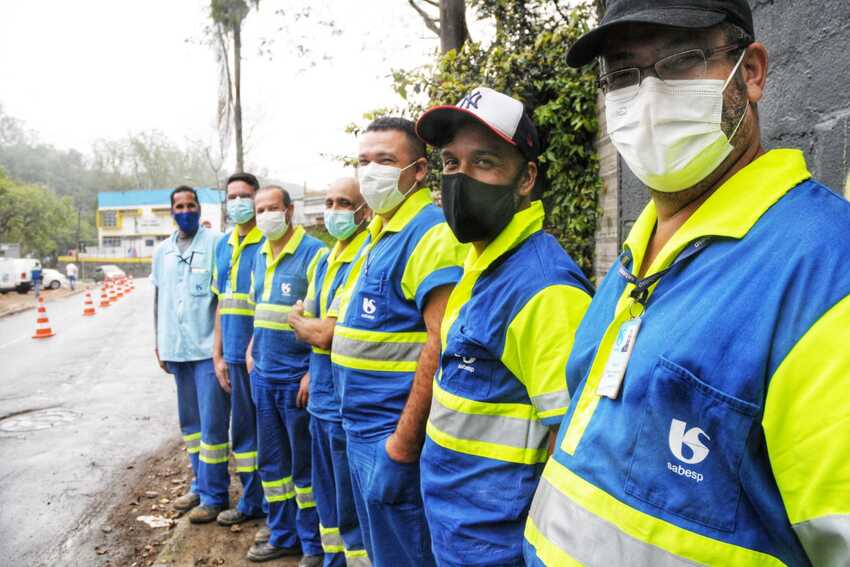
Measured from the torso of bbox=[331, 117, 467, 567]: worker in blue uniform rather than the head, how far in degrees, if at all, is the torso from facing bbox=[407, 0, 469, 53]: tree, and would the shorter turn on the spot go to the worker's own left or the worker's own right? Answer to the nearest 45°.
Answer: approximately 135° to the worker's own right

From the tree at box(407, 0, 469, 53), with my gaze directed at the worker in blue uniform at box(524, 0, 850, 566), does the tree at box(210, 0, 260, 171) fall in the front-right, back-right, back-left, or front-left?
back-right

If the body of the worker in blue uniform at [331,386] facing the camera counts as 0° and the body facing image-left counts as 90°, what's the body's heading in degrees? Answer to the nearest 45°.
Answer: approximately 45°

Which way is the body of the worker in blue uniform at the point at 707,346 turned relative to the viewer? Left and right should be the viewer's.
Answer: facing the viewer and to the left of the viewer

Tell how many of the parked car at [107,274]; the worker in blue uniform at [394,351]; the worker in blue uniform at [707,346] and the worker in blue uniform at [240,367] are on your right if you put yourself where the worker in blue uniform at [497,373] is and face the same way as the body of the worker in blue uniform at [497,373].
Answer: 3

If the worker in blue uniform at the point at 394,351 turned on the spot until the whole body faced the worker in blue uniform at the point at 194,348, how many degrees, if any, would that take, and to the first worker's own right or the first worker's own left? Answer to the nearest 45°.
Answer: approximately 90° to the first worker's own right

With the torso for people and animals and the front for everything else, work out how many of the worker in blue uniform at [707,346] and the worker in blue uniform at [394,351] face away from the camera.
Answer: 0

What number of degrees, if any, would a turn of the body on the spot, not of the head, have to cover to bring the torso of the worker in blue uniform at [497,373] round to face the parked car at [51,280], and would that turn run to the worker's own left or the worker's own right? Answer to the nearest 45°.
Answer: approximately 90° to the worker's own right

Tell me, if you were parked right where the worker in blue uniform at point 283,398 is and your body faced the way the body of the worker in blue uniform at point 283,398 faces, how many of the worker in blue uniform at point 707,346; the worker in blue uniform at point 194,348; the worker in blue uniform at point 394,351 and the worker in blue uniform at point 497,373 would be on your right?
1

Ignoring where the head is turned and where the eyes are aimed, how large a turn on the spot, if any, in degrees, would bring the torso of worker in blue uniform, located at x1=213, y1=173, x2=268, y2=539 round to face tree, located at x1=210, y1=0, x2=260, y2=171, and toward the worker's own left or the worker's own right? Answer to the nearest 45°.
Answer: approximately 135° to the worker's own right

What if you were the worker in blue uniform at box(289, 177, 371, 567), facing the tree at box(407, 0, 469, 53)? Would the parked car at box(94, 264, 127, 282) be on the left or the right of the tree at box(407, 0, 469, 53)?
left

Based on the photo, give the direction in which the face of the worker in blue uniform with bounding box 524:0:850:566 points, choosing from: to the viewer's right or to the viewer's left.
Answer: to the viewer's left

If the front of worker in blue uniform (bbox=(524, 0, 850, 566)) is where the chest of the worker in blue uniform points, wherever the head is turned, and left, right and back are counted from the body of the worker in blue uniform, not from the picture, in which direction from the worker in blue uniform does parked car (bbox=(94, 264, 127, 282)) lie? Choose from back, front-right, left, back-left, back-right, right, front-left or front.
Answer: right

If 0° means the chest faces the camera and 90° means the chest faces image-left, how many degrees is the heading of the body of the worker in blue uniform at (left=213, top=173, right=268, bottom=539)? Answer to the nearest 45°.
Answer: approximately 45°
